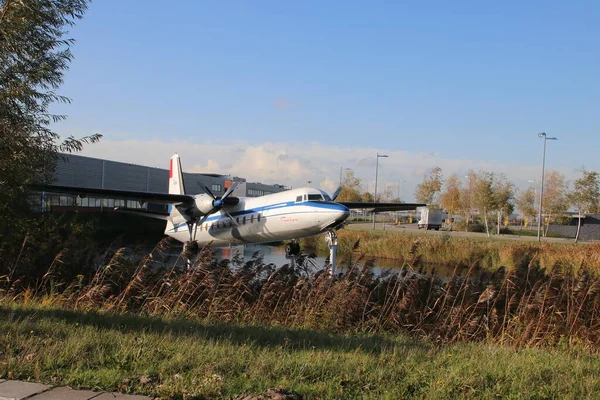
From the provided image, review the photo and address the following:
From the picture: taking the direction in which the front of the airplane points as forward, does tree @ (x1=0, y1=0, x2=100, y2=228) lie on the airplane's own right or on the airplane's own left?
on the airplane's own right

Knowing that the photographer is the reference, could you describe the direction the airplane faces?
facing the viewer and to the right of the viewer
